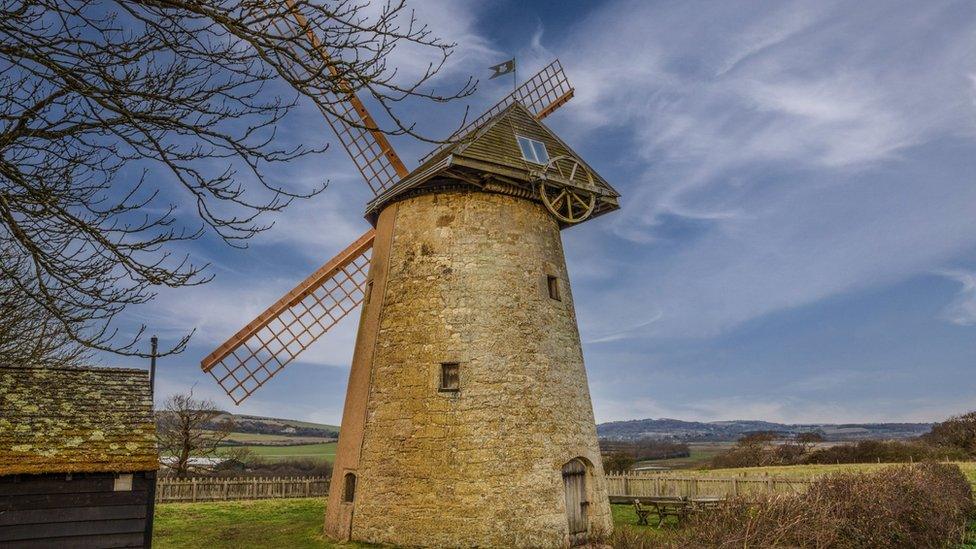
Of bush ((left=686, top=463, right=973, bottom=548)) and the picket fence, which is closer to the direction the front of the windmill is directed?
the picket fence

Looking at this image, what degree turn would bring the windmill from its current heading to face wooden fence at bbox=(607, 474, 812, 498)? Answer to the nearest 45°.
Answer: approximately 90° to its right

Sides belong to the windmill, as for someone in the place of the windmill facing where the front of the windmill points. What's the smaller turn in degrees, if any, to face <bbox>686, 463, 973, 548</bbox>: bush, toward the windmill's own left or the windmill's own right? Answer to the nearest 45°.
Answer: approximately 180°

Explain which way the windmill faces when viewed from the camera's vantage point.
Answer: facing away from the viewer and to the left of the viewer

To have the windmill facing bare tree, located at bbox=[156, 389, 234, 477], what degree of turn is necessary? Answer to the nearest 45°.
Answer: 0° — it already faces it

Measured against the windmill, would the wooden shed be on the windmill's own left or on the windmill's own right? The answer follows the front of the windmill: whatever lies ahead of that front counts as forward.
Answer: on the windmill's own left

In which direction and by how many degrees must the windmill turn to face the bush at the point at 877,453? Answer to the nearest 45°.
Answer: approximately 90° to its right
